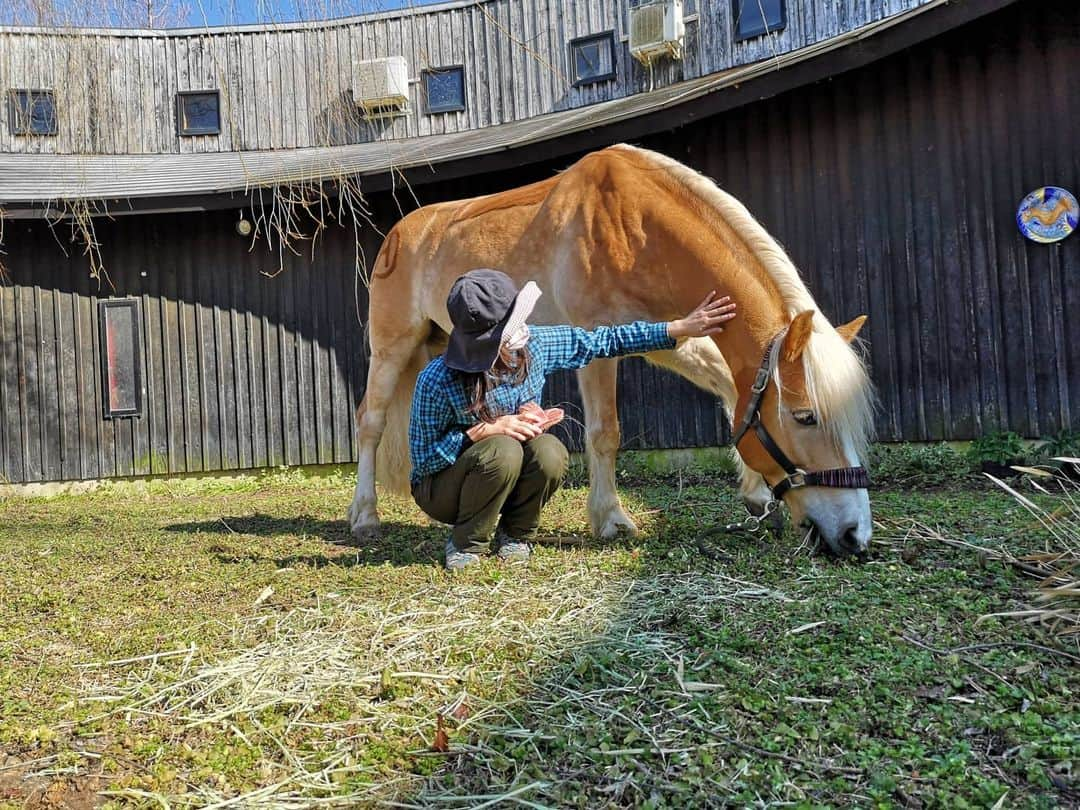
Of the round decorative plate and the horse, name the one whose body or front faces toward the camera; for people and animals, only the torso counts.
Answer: the round decorative plate

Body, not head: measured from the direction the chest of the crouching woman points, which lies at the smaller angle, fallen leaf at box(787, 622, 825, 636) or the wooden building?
the fallen leaf

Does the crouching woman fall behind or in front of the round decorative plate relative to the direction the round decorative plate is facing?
in front

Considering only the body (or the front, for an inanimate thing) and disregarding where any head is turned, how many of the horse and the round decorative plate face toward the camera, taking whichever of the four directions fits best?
1

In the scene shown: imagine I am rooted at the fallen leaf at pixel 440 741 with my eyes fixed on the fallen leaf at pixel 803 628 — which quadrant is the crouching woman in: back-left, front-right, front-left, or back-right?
front-left

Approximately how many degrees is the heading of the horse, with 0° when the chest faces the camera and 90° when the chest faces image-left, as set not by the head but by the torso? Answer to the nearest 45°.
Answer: approximately 270°

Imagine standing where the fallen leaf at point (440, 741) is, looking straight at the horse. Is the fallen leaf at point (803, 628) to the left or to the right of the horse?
right

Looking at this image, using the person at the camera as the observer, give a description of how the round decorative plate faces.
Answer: facing the viewer

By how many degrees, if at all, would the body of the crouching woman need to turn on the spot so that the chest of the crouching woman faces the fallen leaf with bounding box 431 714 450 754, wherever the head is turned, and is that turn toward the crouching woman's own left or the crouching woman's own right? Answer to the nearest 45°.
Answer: approximately 45° to the crouching woman's own right

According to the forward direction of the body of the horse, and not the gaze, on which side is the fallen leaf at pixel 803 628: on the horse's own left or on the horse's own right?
on the horse's own right
